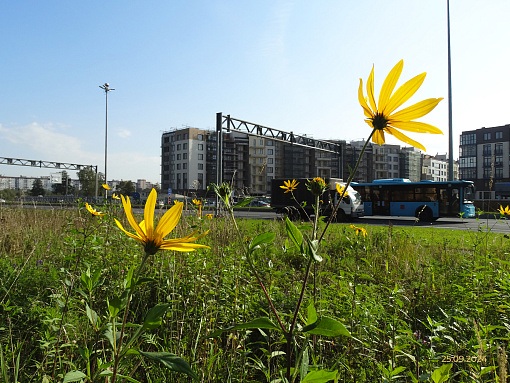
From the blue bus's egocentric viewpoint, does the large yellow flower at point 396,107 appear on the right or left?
on its right

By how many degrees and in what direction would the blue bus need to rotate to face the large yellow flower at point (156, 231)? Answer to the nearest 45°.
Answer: approximately 45° to its right

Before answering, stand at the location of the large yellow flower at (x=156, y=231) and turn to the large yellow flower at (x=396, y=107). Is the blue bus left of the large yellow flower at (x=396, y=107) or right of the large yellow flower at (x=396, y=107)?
left

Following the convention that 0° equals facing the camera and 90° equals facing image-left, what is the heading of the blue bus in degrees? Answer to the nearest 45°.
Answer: approximately 315°

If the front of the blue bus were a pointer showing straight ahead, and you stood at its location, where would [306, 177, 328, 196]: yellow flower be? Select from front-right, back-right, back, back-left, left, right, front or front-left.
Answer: front-right
